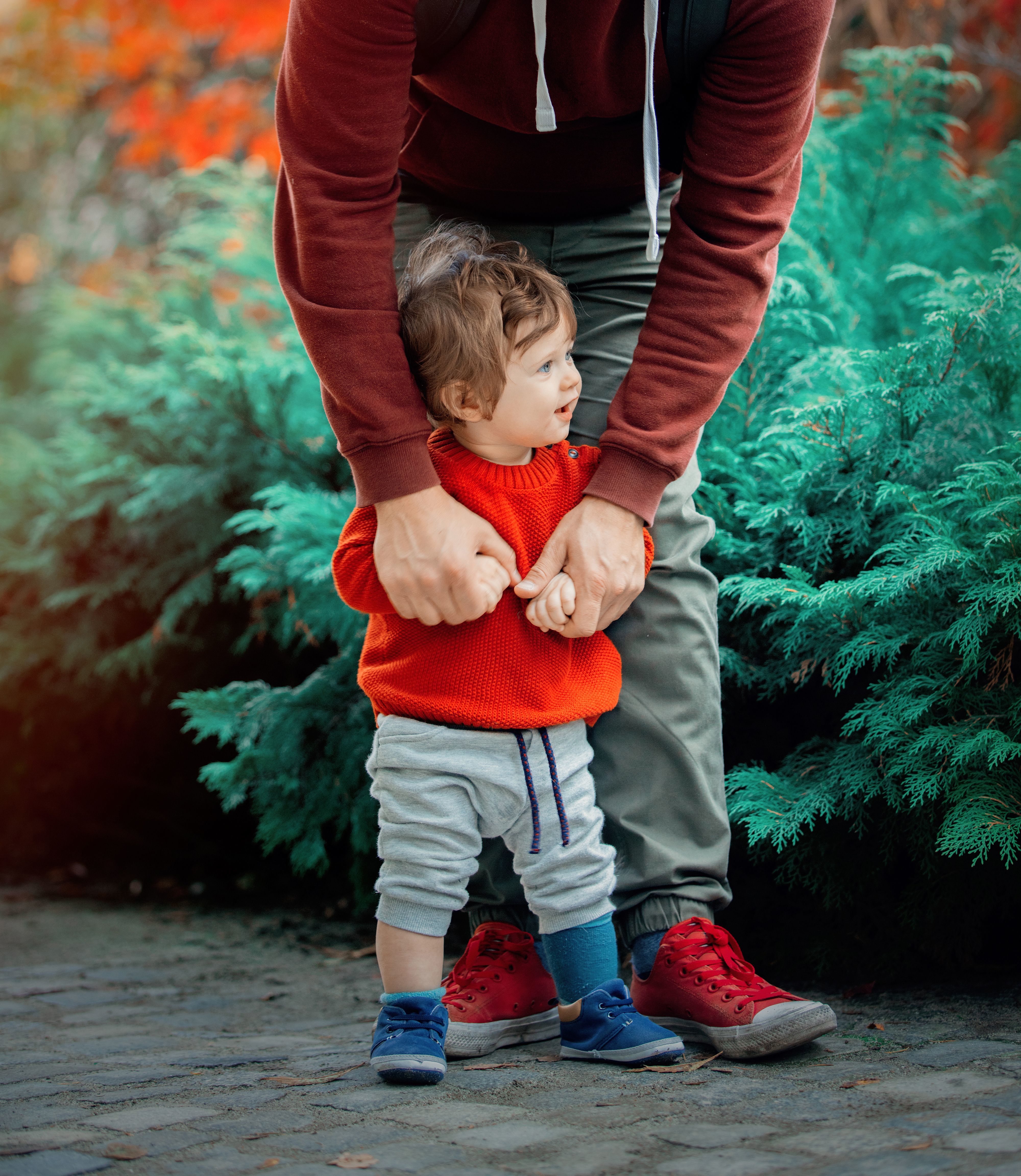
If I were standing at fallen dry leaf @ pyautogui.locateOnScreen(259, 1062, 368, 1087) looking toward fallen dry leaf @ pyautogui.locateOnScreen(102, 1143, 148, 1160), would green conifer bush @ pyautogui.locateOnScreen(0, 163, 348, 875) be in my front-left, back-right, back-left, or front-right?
back-right

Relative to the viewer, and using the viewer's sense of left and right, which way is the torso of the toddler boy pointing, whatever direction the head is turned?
facing the viewer and to the right of the viewer

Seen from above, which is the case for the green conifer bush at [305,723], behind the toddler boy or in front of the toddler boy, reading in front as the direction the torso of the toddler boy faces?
behind

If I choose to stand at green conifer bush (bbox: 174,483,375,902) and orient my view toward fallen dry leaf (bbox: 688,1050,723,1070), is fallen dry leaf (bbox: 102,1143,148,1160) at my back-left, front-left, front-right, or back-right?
front-right

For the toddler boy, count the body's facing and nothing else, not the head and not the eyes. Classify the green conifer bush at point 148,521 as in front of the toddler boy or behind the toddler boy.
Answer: behind
